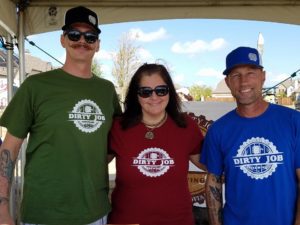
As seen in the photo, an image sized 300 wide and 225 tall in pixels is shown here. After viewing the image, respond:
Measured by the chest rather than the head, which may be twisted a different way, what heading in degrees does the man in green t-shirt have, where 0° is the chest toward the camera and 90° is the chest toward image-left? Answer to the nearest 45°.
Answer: approximately 315°

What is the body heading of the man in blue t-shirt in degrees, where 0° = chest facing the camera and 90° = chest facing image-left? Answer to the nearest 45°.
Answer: approximately 0°

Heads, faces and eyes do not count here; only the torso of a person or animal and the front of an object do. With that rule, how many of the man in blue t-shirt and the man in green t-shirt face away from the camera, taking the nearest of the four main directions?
0

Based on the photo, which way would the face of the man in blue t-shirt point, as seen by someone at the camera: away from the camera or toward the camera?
toward the camera

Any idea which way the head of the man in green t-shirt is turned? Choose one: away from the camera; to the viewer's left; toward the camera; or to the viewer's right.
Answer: toward the camera

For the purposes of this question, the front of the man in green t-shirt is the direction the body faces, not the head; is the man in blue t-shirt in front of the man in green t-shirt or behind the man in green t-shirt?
in front

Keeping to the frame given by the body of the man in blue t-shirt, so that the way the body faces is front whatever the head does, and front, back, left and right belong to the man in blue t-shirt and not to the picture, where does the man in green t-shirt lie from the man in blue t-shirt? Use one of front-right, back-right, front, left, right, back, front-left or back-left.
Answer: right
